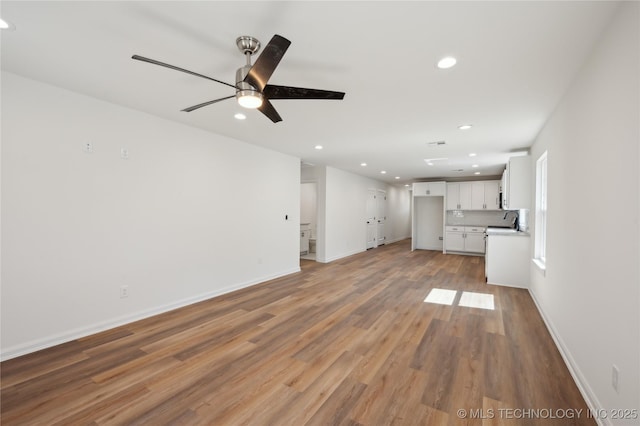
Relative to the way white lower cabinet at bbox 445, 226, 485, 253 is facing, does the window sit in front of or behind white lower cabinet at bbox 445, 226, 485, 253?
in front

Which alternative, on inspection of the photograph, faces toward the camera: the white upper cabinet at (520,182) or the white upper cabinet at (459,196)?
the white upper cabinet at (459,196)

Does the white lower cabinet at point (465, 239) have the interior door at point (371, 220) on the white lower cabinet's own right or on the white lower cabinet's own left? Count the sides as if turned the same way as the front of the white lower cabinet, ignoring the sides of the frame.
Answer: on the white lower cabinet's own right

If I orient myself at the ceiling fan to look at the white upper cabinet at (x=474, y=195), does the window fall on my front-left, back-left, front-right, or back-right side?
front-right

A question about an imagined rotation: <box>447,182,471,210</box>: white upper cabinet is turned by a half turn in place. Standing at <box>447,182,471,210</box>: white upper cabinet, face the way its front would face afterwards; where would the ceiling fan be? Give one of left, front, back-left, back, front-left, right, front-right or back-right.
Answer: back

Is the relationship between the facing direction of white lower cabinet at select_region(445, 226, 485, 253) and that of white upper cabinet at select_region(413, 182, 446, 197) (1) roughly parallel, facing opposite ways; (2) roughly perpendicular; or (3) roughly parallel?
roughly parallel

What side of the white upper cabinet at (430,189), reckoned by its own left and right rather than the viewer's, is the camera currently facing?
front

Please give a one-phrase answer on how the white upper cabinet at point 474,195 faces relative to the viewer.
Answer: facing the viewer

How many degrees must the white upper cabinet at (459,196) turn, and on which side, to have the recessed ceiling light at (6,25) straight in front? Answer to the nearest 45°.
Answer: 0° — it already faces it

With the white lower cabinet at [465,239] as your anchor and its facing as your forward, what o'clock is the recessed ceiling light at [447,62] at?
The recessed ceiling light is roughly at 12 o'clock from the white lower cabinet.

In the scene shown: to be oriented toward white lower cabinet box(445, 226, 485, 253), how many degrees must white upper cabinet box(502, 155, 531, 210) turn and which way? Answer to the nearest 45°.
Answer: approximately 90° to its right

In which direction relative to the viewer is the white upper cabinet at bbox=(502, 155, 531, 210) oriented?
to the viewer's left

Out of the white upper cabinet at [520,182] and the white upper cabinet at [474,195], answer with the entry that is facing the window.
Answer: the white upper cabinet at [474,195]

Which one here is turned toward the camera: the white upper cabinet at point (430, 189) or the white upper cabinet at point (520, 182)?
the white upper cabinet at point (430, 189)

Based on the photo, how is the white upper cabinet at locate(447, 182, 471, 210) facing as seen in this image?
toward the camera

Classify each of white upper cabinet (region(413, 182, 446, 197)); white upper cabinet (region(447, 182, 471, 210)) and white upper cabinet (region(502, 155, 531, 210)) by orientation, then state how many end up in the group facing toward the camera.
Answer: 2

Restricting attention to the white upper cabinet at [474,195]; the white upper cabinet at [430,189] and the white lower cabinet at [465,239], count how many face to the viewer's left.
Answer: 0
